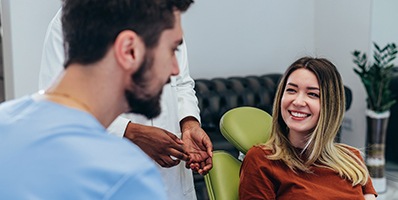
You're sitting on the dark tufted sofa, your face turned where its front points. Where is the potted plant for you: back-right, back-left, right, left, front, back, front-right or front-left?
left

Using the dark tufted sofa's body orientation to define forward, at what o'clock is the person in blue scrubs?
The person in blue scrubs is roughly at 12 o'clock from the dark tufted sofa.

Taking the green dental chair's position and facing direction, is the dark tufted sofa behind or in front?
behind

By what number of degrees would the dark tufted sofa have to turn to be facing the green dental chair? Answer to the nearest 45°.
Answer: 0° — it already faces it

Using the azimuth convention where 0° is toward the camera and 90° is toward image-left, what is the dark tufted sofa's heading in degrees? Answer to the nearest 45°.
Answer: approximately 0°

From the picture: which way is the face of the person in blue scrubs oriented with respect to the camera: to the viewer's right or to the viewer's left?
to the viewer's right

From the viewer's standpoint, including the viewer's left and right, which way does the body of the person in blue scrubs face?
facing away from the viewer and to the right of the viewer

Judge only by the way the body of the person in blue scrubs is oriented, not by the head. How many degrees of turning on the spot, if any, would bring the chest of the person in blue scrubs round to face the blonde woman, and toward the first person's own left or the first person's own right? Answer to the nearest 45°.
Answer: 0° — they already face them

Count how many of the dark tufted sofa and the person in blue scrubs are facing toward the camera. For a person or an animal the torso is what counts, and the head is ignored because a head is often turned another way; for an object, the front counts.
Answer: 1

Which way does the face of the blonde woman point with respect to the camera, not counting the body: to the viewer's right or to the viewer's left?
to the viewer's left

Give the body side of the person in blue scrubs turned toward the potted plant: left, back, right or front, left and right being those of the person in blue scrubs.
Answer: front
